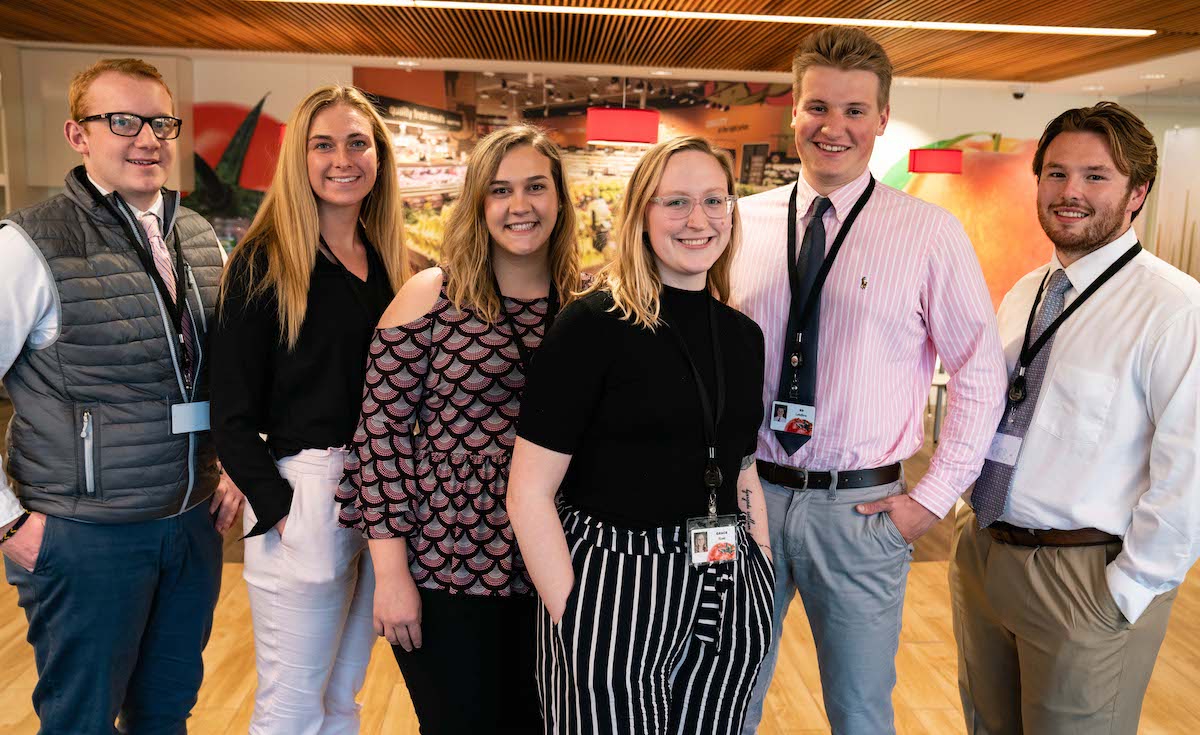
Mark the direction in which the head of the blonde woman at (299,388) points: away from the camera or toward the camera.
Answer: toward the camera

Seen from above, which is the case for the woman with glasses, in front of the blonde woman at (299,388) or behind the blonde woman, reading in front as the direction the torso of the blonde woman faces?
in front

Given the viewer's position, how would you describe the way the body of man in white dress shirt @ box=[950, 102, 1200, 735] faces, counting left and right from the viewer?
facing the viewer and to the left of the viewer

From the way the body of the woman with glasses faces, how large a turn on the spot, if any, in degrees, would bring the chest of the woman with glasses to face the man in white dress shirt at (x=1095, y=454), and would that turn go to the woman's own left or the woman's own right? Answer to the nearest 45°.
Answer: approximately 90° to the woman's own left

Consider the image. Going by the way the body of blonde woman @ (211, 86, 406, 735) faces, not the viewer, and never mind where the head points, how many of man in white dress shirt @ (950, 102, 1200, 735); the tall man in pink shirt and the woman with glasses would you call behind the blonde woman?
0

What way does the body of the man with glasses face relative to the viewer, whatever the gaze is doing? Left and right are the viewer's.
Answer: facing the viewer and to the right of the viewer

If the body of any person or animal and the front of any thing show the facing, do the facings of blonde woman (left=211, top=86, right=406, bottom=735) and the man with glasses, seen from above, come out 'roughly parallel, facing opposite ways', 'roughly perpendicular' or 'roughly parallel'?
roughly parallel

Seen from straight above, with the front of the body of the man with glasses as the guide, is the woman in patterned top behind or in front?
in front

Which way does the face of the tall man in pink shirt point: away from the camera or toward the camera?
toward the camera

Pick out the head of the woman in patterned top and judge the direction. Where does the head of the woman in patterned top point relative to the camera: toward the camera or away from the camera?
toward the camera

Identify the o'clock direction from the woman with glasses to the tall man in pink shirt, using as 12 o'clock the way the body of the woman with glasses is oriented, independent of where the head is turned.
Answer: The tall man in pink shirt is roughly at 9 o'clock from the woman with glasses.

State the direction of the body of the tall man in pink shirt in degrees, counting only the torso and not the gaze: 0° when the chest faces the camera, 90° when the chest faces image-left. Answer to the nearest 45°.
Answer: approximately 45°

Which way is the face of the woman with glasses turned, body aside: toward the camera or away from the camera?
toward the camera
